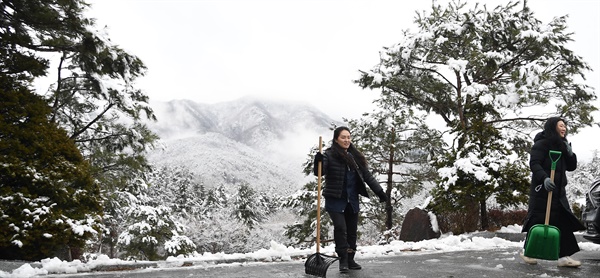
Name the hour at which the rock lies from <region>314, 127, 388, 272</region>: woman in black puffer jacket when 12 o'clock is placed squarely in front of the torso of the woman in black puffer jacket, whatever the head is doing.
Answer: The rock is roughly at 8 o'clock from the woman in black puffer jacket.

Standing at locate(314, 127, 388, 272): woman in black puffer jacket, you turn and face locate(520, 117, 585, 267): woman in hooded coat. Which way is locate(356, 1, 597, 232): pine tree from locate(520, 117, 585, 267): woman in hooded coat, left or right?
left

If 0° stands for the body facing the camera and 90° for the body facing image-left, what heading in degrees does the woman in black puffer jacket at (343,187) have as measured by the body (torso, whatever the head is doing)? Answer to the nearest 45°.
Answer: approximately 315°

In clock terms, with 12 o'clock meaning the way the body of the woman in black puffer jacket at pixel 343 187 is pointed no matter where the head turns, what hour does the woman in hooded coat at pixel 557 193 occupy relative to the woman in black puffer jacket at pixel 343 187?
the woman in hooded coat at pixel 557 193 is roughly at 10 o'clock from the woman in black puffer jacket at pixel 343 187.

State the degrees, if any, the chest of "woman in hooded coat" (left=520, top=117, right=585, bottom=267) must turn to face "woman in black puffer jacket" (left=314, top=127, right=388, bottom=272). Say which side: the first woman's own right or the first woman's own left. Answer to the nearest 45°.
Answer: approximately 135° to the first woman's own right

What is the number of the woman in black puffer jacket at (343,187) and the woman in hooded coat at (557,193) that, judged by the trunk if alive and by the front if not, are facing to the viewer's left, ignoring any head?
0

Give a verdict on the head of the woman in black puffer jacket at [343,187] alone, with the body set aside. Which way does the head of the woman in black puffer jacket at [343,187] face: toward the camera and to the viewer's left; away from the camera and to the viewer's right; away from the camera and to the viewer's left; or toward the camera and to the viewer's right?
toward the camera and to the viewer's right

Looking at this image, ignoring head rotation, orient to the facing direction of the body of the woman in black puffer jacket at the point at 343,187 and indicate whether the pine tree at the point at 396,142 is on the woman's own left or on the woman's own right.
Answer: on the woman's own left
